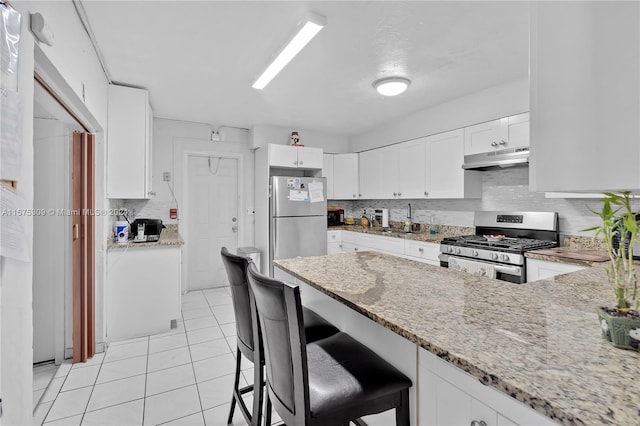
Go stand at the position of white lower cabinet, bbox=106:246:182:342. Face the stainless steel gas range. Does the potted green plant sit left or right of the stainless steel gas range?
right

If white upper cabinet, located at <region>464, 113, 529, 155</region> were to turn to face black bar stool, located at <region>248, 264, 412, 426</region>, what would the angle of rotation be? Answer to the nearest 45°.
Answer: approximately 45° to its left

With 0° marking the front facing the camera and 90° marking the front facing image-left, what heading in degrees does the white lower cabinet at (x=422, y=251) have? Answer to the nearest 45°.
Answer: approximately 45°

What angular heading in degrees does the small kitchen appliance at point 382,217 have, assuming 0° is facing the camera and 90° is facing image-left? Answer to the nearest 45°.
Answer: approximately 45°
